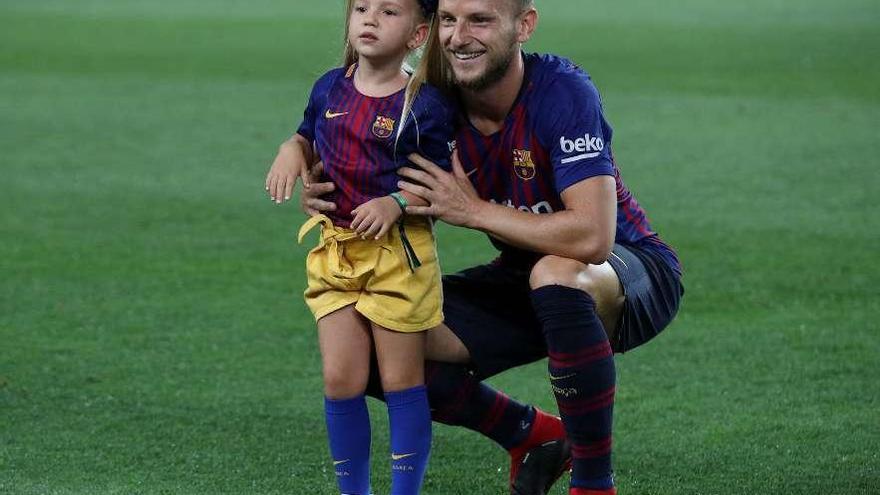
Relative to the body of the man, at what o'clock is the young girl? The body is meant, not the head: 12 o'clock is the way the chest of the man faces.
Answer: The young girl is roughly at 1 o'clock from the man.

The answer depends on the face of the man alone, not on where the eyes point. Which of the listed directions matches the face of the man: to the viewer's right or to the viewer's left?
to the viewer's left
